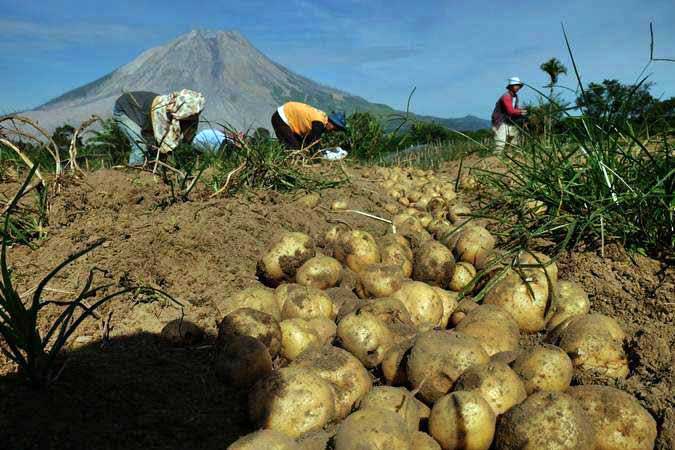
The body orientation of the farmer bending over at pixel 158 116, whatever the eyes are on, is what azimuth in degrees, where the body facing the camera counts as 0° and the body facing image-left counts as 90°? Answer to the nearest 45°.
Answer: approximately 270°

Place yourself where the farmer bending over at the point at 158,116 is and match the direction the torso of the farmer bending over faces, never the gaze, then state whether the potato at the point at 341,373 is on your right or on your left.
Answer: on your right

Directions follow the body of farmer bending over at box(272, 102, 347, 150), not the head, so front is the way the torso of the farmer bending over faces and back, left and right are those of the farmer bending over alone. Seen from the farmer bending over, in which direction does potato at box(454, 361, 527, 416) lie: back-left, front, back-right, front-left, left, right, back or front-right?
right

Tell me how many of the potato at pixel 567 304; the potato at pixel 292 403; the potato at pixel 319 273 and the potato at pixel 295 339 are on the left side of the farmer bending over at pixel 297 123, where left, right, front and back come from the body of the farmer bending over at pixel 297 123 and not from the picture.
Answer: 0

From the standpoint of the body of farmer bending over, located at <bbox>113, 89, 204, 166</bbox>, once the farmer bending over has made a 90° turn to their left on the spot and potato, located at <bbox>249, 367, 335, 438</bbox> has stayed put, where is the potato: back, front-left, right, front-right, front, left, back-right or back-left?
back

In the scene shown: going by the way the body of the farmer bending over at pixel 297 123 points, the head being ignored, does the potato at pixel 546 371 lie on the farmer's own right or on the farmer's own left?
on the farmer's own right

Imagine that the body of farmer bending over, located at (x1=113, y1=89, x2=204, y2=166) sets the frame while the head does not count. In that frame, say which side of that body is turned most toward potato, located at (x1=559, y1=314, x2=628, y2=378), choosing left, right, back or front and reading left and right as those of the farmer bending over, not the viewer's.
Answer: right

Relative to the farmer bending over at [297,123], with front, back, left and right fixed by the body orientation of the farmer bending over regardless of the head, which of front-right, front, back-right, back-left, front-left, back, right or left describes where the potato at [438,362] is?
right

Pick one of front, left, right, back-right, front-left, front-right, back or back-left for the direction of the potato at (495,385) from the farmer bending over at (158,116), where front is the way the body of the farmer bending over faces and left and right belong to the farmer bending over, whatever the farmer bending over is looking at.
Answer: right

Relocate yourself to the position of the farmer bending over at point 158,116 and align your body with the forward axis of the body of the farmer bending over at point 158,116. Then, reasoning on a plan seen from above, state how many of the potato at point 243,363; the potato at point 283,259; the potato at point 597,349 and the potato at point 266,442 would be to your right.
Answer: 4

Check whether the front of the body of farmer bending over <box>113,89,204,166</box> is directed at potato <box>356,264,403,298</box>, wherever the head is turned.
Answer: no

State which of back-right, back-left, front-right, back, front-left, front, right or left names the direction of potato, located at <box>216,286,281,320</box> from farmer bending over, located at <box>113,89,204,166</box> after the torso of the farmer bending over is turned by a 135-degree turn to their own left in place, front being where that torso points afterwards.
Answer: back-left

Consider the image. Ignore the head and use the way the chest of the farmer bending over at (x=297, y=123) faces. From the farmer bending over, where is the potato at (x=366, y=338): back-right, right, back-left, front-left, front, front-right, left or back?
right

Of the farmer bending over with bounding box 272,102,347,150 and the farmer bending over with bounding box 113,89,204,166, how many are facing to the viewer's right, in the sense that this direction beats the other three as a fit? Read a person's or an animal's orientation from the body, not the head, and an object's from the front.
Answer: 2

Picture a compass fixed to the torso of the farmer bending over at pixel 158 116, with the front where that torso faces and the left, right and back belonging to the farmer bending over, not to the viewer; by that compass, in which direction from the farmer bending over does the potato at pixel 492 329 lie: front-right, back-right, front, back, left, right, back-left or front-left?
right

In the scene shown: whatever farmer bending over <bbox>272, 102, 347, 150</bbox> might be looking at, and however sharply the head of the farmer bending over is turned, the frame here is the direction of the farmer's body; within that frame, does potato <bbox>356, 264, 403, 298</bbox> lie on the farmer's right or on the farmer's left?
on the farmer's right

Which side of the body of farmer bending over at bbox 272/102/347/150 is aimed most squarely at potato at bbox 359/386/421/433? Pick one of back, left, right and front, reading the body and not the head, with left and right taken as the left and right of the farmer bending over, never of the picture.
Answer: right

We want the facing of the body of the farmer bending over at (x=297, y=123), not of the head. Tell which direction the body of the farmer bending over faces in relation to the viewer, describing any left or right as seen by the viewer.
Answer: facing to the right of the viewer

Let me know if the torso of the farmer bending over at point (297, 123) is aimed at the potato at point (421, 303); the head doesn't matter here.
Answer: no

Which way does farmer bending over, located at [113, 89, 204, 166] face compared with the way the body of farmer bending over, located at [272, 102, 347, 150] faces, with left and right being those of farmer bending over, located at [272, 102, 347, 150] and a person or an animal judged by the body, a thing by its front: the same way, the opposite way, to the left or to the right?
the same way

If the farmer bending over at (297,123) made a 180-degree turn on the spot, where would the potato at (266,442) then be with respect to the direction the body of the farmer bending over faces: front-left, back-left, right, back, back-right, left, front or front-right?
left
